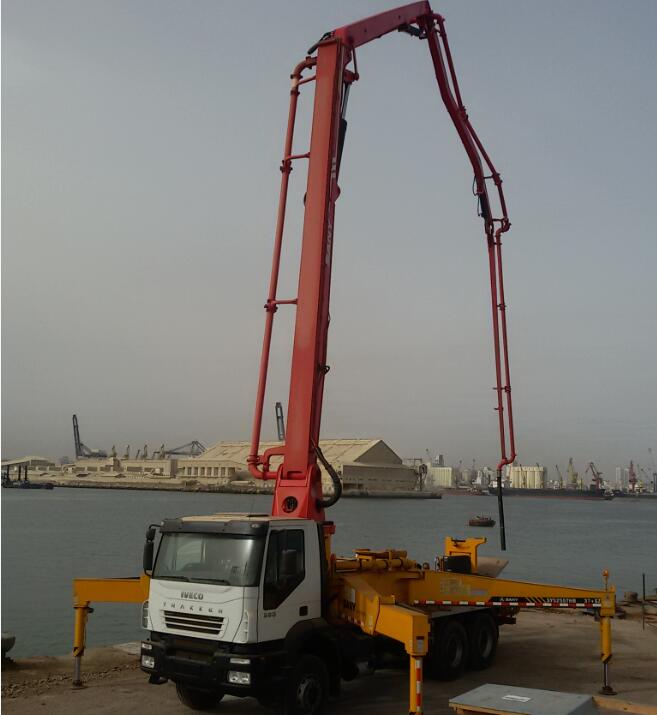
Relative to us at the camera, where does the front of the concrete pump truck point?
facing the viewer and to the left of the viewer
